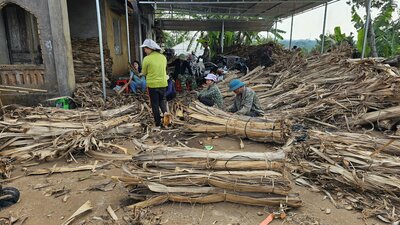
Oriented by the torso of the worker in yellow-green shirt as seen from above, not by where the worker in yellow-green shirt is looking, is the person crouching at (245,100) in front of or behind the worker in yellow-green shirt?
behind

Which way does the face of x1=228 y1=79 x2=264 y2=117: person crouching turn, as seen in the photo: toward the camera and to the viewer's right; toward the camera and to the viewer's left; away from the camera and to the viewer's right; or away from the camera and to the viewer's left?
toward the camera and to the viewer's left

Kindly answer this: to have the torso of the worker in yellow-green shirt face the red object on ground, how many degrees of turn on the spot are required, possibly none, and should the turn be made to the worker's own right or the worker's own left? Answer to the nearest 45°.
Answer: approximately 135° to the worker's own left

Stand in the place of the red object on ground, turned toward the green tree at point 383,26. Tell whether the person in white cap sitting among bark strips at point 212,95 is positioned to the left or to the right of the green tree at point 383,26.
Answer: left
